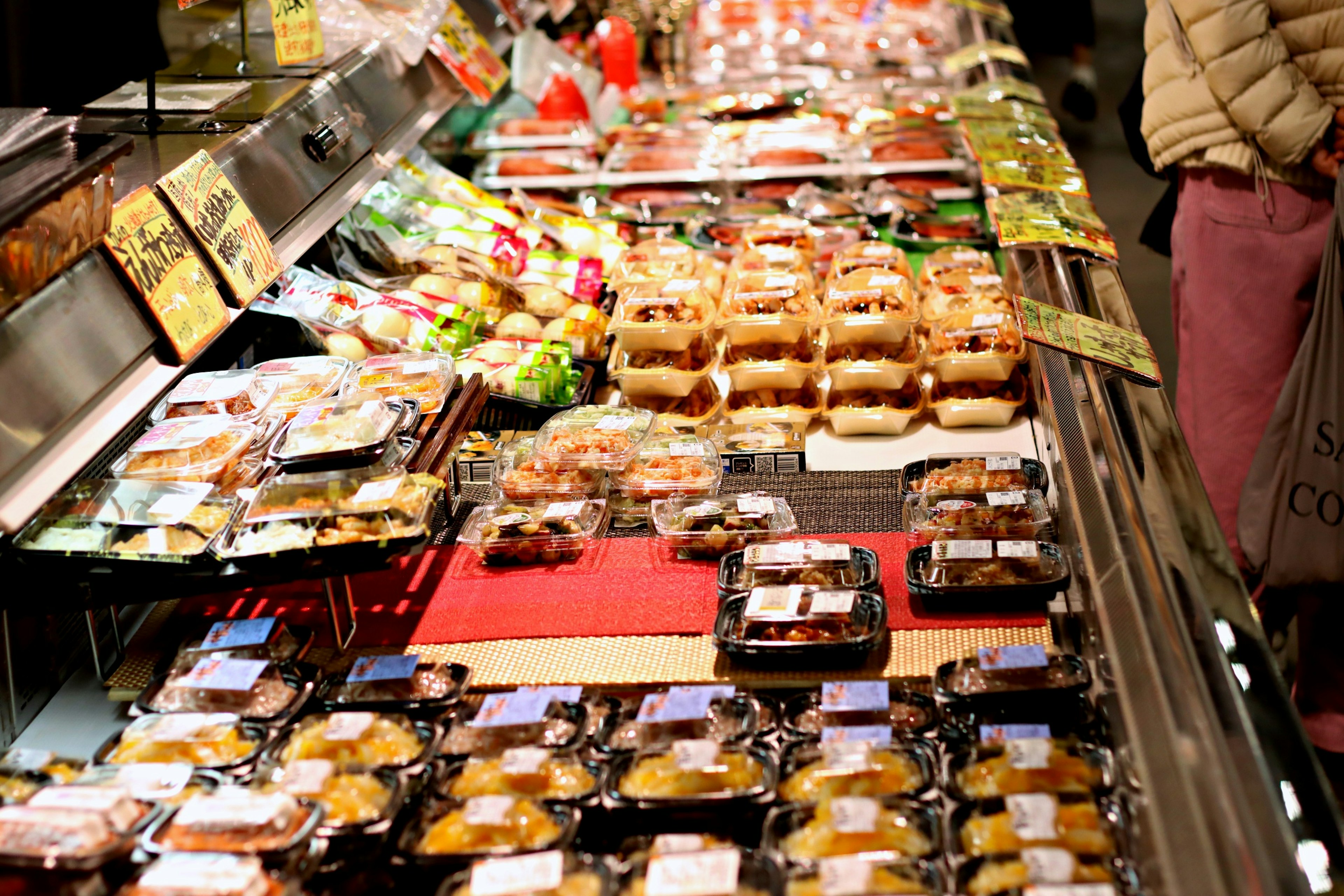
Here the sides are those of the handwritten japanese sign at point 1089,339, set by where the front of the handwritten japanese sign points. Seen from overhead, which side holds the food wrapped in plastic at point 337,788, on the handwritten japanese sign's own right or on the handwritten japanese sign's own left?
on the handwritten japanese sign's own right

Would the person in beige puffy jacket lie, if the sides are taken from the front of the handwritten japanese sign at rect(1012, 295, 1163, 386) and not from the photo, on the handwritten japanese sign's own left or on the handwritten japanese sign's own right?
on the handwritten japanese sign's own left
